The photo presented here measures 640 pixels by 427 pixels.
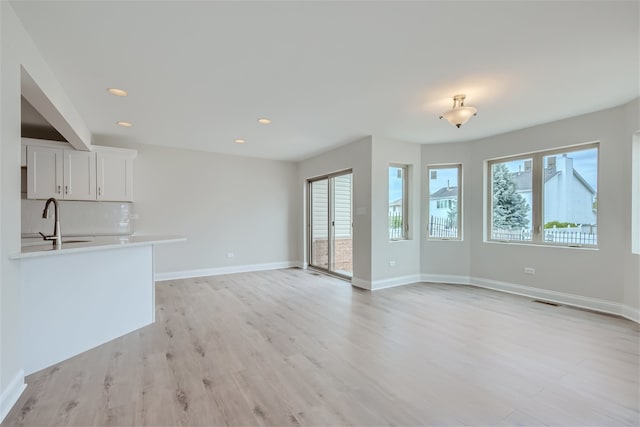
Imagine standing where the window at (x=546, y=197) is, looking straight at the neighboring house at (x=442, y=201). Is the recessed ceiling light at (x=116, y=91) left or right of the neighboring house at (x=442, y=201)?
left

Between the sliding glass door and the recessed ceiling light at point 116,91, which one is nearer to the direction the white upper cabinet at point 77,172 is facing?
the recessed ceiling light

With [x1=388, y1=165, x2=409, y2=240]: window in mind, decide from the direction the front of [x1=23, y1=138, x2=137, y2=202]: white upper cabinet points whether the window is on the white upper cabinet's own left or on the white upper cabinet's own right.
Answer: on the white upper cabinet's own left

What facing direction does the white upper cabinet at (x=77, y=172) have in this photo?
toward the camera

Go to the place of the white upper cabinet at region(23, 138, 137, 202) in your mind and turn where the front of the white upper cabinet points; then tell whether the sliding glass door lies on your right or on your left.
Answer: on your left

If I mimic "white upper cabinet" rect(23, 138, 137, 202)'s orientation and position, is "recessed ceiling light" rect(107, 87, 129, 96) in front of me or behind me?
in front

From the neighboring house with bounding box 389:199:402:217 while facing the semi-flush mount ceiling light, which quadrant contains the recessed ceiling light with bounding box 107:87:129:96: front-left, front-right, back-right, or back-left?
front-right

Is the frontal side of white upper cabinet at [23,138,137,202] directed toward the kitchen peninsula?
yes

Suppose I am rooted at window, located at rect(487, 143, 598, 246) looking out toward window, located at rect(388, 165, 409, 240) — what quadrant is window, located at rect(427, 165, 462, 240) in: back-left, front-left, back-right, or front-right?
front-right

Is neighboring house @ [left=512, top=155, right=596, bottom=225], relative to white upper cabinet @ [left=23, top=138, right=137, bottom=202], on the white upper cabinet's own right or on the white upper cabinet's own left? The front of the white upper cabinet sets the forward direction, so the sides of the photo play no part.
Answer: on the white upper cabinet's own left

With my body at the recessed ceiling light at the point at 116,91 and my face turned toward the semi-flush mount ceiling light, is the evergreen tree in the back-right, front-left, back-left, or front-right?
front-left

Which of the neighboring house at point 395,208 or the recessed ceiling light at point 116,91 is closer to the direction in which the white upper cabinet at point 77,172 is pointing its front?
the recessed ceiling light

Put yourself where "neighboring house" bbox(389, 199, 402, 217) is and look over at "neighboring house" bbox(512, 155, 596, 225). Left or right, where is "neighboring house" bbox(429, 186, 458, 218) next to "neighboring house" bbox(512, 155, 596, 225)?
left
